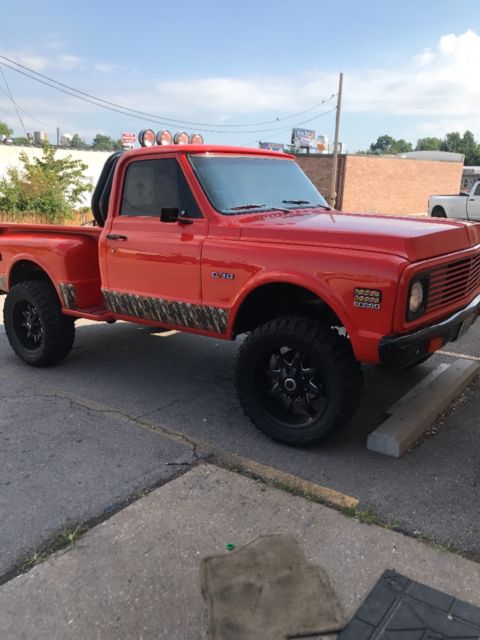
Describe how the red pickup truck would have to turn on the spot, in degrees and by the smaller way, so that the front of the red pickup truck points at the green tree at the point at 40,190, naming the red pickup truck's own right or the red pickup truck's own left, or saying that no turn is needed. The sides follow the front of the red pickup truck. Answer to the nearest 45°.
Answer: approximately 180°

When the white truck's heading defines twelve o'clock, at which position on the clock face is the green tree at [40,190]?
The green tree is roughly at 6 o'clock from the white truck.

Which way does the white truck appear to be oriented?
to the viewer's right

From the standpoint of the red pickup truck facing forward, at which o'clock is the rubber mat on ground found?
The rubber mat on ground is roughly at 1 o'clock from the red pickup truck.

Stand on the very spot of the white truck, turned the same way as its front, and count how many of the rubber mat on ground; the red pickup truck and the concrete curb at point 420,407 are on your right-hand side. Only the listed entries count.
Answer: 3

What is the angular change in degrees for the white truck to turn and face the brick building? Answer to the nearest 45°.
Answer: approximately 90° to its left

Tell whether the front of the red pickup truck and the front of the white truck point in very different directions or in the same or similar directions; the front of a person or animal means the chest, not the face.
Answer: same or similar directions

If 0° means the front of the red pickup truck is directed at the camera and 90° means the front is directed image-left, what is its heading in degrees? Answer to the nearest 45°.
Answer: approximately 315°

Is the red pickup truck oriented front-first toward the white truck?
no

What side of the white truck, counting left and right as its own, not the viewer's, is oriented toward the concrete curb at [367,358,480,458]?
right

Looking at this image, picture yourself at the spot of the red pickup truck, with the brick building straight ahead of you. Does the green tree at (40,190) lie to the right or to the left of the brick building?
left

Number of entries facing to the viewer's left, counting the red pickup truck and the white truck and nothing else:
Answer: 0

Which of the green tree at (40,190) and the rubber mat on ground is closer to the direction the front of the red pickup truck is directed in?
the rubber mat on ground
